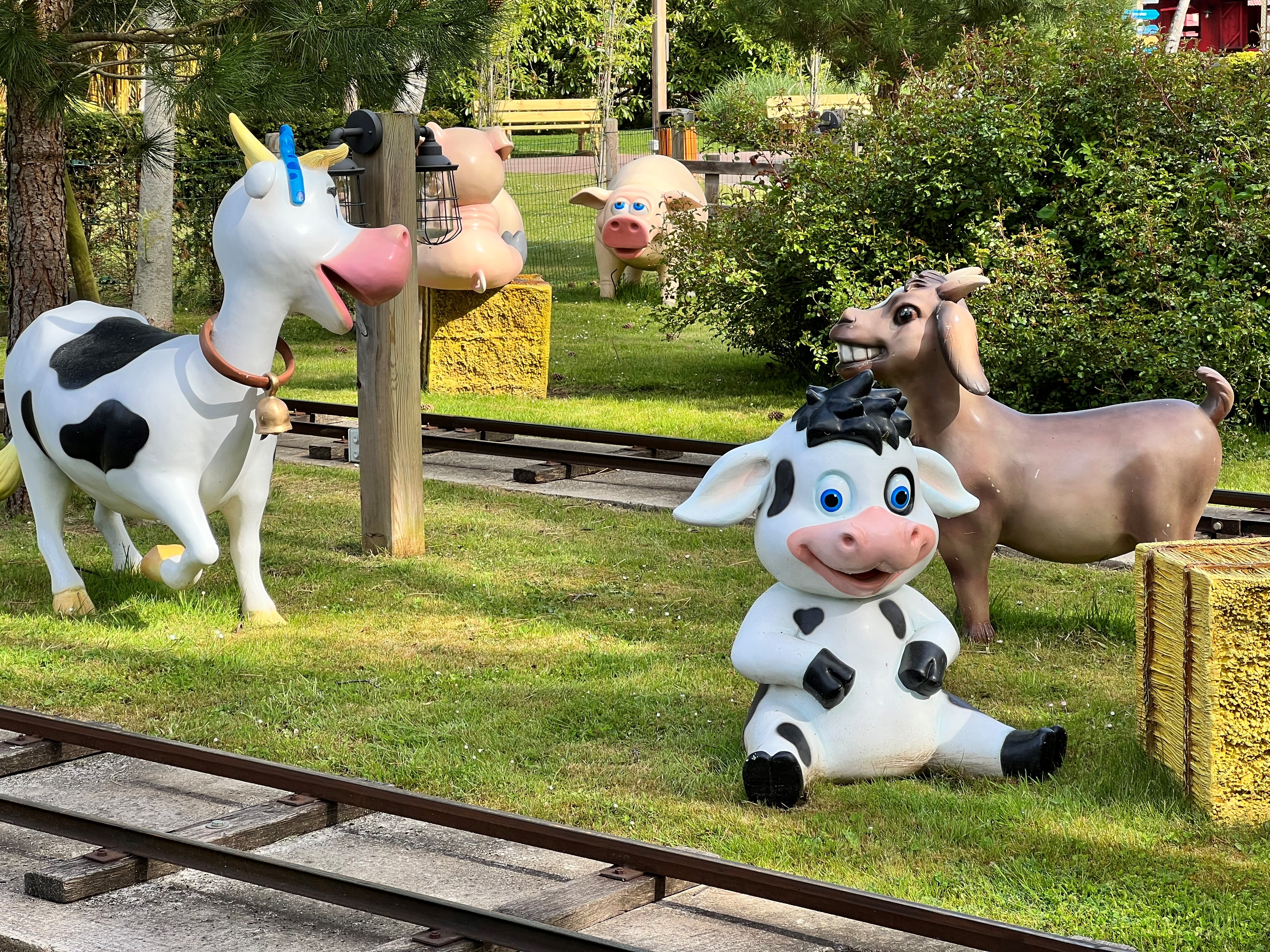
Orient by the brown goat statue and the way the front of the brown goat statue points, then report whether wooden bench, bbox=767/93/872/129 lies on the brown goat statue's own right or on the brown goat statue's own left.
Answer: on the brown goat statue's own right

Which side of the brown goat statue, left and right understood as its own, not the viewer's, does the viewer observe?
left

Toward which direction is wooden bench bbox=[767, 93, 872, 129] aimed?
toward the camera

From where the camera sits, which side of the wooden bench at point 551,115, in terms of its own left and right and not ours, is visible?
front

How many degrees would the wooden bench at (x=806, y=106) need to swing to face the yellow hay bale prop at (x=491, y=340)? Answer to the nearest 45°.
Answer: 0° — it already faces it

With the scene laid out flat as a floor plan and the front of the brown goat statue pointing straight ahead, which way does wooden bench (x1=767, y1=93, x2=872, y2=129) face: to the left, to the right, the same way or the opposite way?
to the left

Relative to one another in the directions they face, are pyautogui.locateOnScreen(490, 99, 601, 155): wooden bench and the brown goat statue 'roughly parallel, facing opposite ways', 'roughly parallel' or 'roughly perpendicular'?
roughly perpendicular

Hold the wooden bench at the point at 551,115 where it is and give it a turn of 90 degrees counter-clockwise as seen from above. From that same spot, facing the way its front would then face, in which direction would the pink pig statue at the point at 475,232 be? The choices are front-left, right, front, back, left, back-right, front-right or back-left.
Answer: right

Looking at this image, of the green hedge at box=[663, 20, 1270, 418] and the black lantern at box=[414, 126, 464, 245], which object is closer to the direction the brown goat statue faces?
the black lantern

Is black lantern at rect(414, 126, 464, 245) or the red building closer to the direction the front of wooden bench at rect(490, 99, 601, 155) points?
the black lantern
